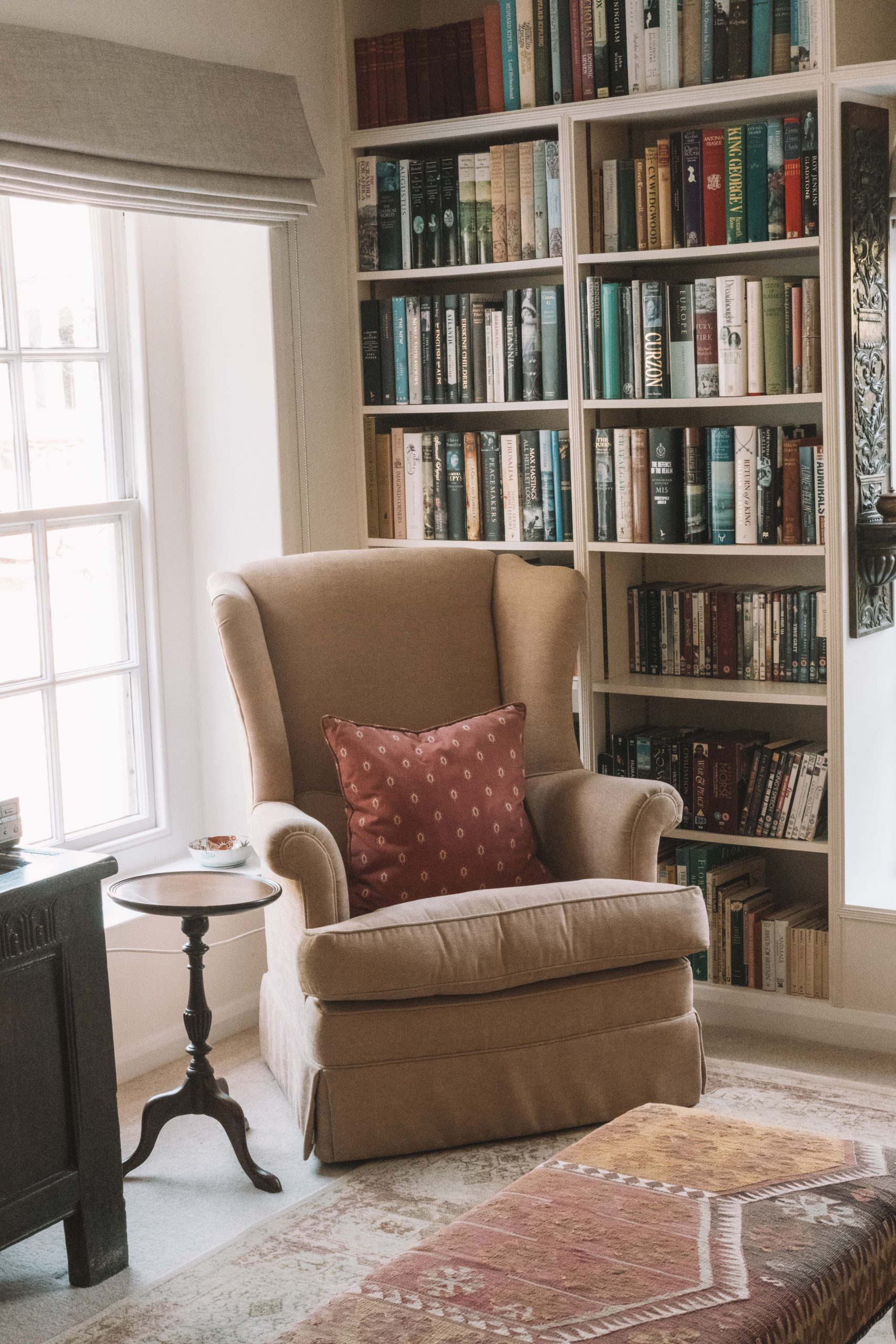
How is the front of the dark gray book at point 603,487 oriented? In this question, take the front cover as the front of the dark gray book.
to the viewer's right

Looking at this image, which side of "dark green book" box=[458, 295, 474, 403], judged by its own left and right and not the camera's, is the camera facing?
right

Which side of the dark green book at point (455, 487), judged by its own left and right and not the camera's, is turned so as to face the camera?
right

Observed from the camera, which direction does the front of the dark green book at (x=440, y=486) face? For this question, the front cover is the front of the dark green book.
facing to the right of the viewer

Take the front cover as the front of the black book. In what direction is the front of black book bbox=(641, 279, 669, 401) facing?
to the viewer's right
